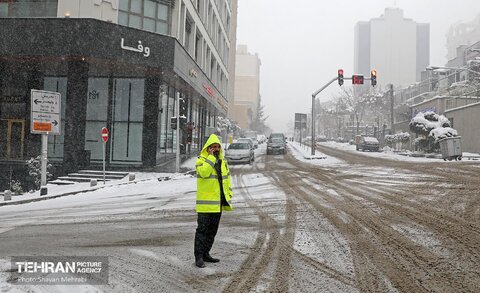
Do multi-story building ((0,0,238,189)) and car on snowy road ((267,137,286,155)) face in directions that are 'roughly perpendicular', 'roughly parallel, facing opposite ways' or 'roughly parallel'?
roughly parallel

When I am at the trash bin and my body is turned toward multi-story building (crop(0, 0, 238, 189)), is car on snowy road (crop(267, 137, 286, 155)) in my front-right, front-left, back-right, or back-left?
front-right

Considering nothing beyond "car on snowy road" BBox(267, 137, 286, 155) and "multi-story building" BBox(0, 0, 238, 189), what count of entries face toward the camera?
2

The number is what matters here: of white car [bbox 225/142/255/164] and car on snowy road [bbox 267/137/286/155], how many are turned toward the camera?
2

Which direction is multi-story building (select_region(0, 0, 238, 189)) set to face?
toward the camera

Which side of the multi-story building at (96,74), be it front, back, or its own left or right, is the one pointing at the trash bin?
left

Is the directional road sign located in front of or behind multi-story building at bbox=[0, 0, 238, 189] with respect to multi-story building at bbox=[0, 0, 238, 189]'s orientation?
in front

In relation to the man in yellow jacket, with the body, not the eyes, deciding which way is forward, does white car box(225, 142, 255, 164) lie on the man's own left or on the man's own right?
on the man's own left

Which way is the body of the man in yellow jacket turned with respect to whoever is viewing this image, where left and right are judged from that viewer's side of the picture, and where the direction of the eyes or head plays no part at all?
facing the viewer and to the right of the viewer

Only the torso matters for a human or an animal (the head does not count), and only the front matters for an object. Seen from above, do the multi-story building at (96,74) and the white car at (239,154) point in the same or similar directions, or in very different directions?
same or similar directions

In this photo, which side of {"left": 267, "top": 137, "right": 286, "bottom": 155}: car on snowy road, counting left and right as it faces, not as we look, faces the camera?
front

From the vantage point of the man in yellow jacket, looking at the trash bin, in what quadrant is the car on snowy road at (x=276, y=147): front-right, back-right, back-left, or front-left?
front-left

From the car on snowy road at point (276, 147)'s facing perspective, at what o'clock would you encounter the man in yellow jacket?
The man in yellow jacket is roughly at 12 o'clock from the car on snowy road.

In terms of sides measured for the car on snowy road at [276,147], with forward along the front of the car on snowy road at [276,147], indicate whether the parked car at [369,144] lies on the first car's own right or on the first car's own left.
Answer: on the first car's own left

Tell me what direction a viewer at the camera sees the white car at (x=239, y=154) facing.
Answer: facing the viewer

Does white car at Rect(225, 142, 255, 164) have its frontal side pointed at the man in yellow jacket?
yes

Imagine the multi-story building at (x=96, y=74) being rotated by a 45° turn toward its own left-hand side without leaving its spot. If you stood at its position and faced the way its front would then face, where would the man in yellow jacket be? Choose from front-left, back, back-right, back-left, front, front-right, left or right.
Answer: front-right
